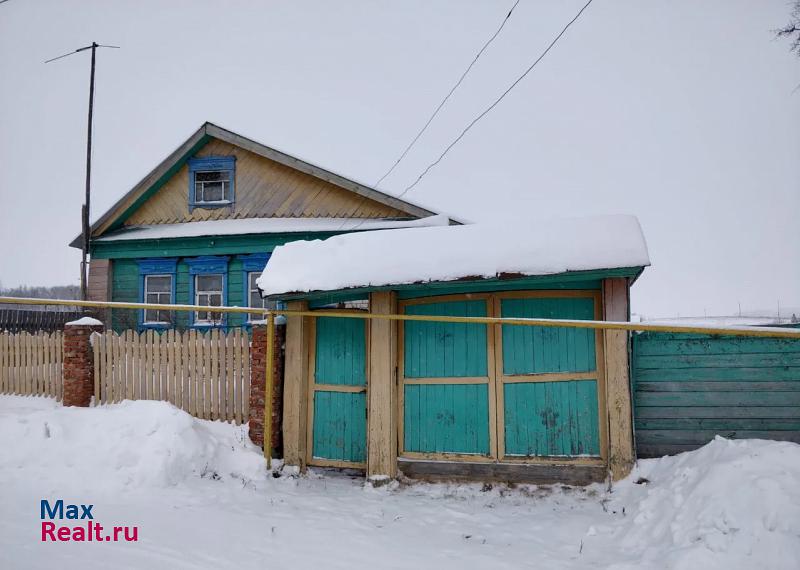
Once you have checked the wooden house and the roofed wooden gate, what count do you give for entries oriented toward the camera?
2

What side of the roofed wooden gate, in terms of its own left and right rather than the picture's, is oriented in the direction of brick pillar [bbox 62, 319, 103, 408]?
right

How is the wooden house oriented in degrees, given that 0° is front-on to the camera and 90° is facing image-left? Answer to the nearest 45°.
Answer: approximately 0°

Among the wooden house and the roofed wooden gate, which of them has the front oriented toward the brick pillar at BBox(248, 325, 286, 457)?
the wooden house

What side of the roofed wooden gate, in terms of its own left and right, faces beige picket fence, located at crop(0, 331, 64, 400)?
right

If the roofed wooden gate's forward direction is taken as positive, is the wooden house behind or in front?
behind

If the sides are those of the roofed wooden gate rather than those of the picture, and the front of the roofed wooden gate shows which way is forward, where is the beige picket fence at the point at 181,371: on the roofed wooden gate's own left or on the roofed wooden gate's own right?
on the roofed wooden gate's own right
